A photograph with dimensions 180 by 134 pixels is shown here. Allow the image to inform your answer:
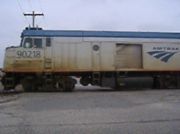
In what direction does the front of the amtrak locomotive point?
to the viewer's left
